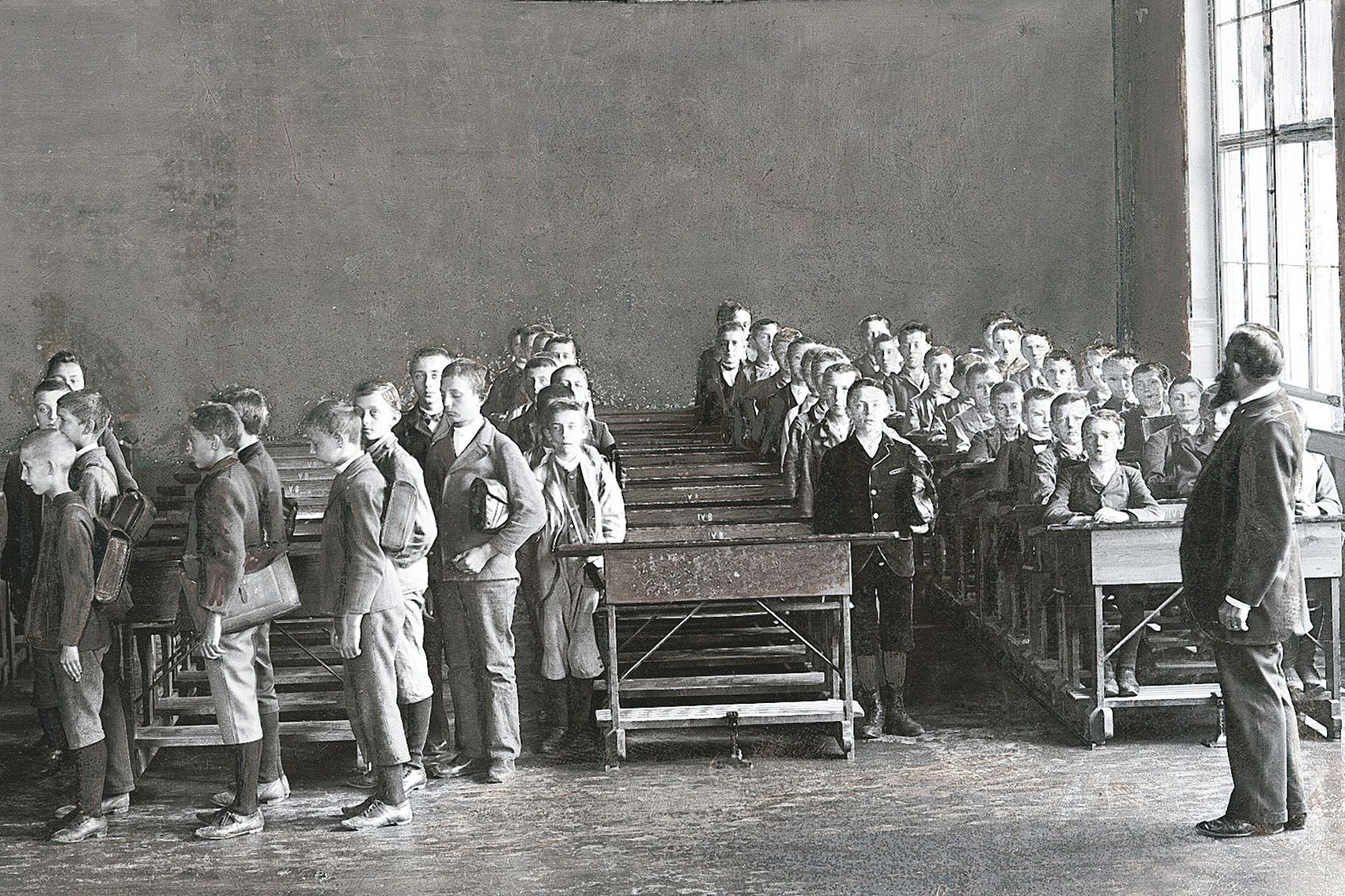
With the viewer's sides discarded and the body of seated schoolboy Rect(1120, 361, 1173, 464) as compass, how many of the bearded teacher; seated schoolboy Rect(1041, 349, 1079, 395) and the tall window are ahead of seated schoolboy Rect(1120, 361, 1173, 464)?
1

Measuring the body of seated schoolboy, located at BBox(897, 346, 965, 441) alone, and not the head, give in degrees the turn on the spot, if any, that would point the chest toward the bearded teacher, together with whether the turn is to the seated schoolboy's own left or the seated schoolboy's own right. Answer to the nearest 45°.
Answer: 0° — they already face them

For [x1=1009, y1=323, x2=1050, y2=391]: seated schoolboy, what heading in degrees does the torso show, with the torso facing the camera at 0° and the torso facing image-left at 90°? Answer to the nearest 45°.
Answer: approximately 0°

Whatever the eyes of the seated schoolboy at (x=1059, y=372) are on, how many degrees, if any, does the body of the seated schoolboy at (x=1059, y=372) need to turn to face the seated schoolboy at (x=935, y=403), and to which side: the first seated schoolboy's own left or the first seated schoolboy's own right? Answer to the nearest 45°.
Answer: approximately 90° to the first seated schoolboy's own right

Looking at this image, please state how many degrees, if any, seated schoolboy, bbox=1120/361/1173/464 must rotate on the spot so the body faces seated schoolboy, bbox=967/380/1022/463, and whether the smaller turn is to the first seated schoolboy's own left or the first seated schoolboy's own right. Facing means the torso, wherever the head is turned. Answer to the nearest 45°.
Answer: approximately 45° to the first seated schoolboy's own right

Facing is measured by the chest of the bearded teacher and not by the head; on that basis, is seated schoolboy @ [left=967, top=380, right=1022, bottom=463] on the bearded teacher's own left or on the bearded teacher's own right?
on the bearded teacher's own right
